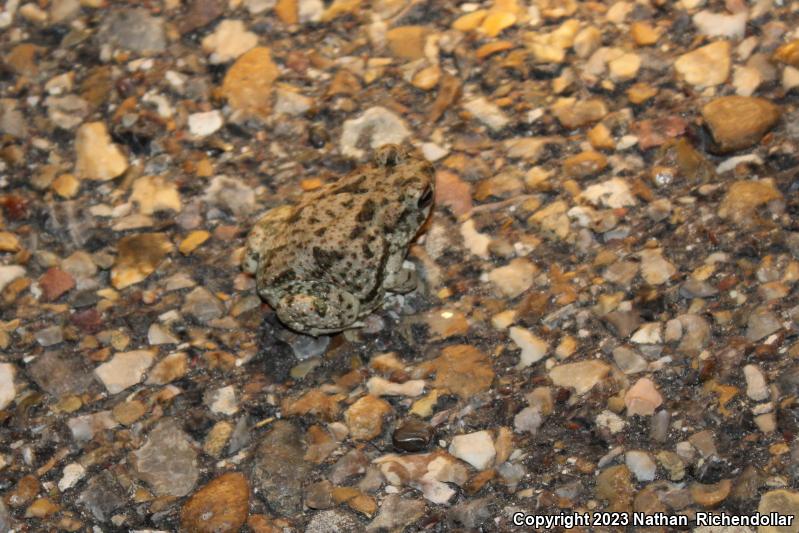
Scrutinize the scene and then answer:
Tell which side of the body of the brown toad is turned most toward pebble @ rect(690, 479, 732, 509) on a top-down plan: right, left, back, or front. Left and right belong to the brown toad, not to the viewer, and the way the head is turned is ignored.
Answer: right

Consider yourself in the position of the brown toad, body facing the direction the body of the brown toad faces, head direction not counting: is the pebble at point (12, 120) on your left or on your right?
on your left

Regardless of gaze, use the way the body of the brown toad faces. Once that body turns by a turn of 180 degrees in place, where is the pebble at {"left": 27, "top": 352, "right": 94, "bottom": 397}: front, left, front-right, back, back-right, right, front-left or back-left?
front-right

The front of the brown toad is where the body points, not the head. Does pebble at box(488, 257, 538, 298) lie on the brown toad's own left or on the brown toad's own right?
on the brown toad's own right

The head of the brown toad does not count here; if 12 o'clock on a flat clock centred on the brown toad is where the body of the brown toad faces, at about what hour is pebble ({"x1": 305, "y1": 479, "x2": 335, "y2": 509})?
The pebble is roughly at 5 o'clock from the brown toad.

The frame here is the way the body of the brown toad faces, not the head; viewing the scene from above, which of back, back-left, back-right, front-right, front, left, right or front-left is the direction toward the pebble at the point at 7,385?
back-left

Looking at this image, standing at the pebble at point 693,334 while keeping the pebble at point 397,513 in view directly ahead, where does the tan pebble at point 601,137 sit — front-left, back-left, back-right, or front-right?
back-right

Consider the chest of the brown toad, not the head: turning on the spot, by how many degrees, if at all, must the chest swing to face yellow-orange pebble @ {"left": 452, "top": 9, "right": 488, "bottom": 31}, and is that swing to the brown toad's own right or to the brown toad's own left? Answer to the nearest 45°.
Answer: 0° — it already faces it

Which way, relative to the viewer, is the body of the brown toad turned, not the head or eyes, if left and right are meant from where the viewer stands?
facing away from the viewer and to the right of the viewer

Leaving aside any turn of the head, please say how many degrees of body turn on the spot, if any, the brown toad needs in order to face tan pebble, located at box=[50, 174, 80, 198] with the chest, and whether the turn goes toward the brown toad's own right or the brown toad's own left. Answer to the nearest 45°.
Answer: approximately 90° to the brown toad's own left

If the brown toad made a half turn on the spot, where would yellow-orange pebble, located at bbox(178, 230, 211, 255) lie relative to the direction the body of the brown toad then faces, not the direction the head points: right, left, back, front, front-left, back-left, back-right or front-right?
right

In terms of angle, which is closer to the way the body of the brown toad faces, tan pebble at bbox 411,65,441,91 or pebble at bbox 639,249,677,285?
the tan pebble

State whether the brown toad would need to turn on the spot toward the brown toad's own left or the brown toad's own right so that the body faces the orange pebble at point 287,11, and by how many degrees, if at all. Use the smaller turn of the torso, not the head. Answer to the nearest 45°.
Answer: approximately 45° to the brown toad's own left

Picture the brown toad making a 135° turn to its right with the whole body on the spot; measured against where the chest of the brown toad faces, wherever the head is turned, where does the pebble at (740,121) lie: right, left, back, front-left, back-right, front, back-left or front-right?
left

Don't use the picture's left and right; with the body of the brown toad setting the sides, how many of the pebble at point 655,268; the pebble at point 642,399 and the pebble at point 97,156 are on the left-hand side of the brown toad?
1
